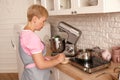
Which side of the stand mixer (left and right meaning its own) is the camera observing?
left

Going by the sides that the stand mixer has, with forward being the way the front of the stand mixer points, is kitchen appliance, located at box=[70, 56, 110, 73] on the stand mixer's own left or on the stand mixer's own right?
on the stand mixer's own left
